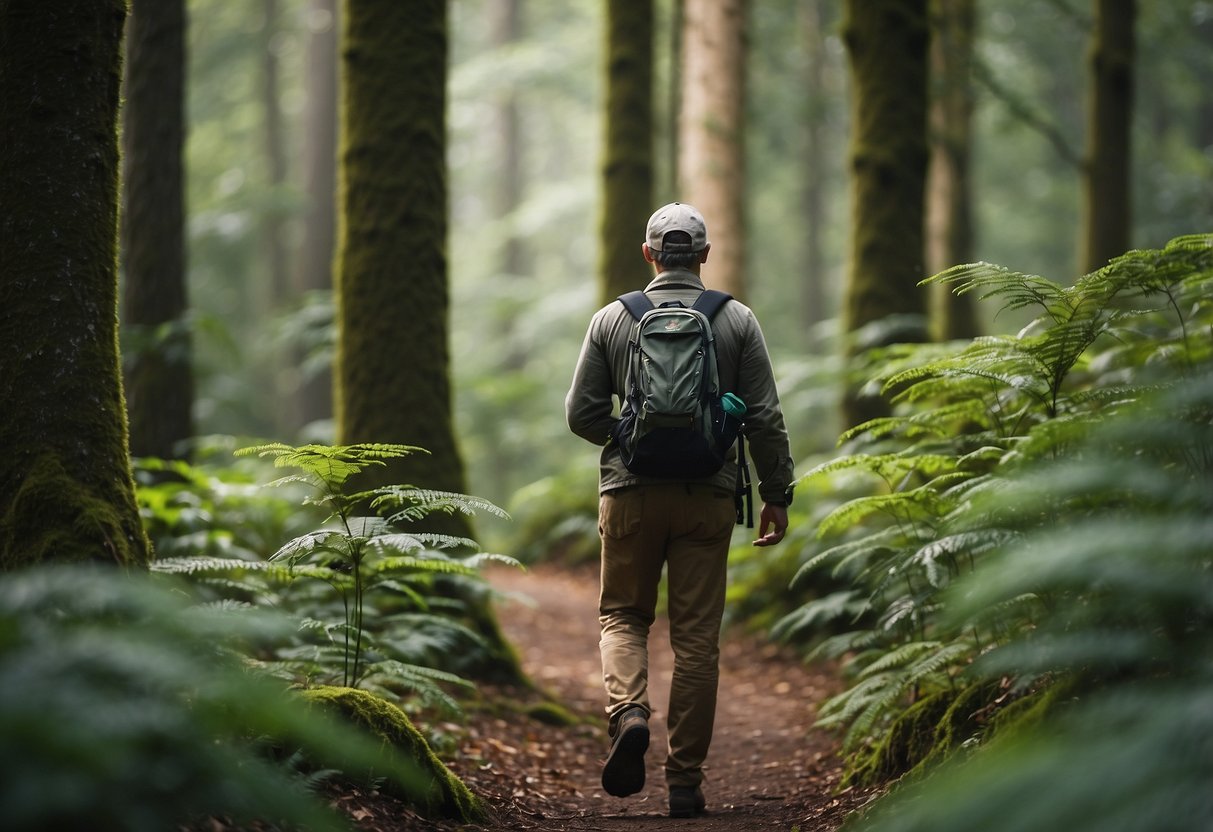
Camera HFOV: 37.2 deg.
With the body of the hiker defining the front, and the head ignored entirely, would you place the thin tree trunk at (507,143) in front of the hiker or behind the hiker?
in front

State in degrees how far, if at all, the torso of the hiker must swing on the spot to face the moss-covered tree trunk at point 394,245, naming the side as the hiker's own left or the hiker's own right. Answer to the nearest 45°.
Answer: approximately 45° to the hiker's own left

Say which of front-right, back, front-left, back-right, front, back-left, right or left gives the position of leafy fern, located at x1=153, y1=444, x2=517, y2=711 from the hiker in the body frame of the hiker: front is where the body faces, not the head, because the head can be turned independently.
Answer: left

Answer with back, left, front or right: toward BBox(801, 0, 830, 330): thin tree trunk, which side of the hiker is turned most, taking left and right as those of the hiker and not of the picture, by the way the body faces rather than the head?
front

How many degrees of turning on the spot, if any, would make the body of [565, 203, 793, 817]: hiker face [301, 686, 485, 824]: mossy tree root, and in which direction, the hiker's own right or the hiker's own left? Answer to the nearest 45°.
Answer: approximately 135° to the hiker's own left

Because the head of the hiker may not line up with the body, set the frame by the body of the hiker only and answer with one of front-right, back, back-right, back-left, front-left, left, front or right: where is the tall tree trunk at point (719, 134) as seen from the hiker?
front

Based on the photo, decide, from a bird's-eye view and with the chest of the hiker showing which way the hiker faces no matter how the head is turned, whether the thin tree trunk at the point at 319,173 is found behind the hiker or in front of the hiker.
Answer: in front

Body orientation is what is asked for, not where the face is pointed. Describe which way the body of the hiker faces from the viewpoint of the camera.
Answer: away from the camera

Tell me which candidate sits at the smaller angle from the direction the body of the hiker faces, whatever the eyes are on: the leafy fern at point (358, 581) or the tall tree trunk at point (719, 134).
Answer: the tall tree trunk

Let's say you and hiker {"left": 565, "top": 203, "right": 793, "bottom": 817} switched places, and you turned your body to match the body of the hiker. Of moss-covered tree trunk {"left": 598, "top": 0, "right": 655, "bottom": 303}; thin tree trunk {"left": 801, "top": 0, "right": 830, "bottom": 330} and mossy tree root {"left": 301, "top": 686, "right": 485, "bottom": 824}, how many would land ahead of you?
2
